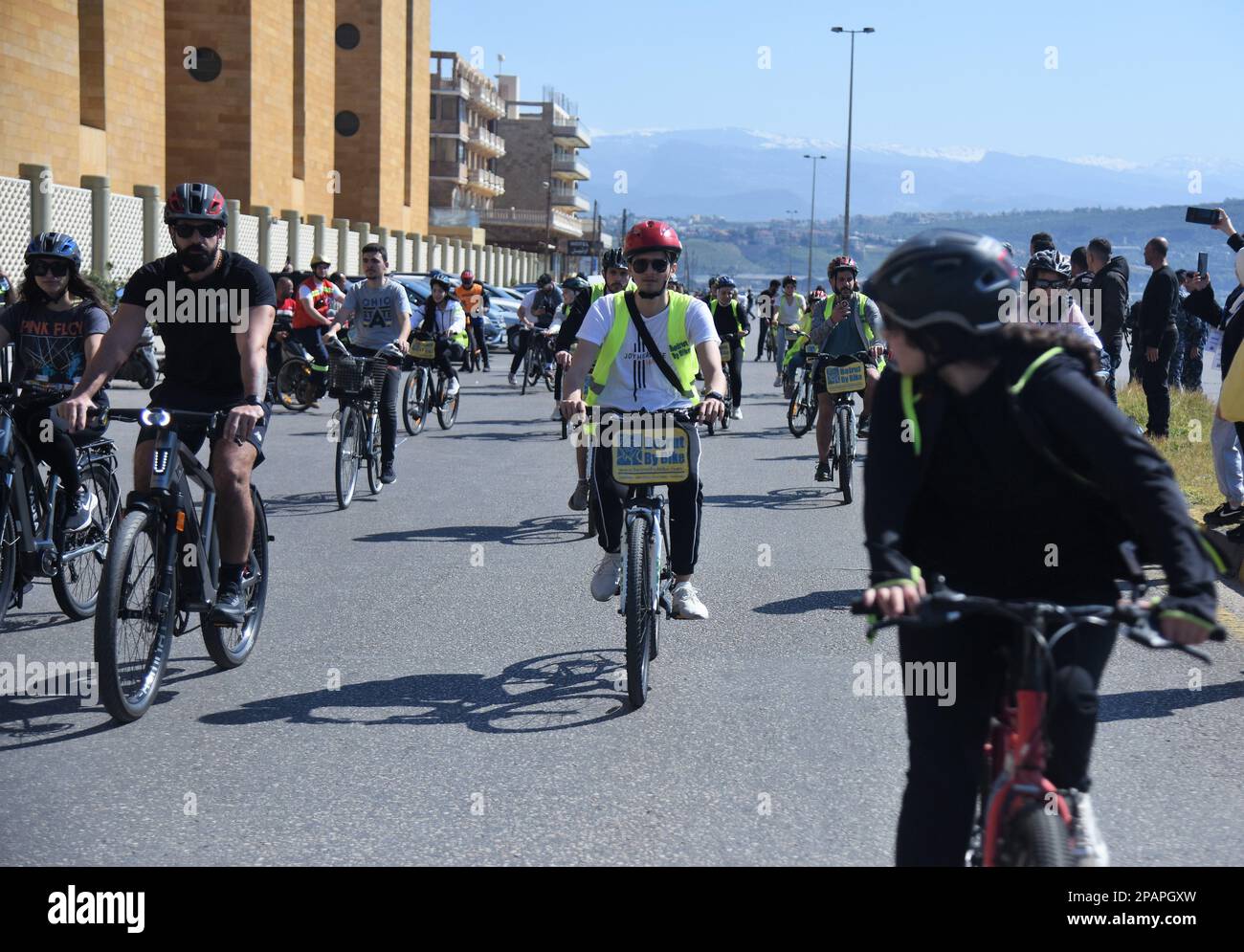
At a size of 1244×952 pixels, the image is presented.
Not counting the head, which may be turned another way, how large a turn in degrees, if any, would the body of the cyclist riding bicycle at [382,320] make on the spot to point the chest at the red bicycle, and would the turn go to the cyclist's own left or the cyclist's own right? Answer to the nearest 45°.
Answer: approximately 45° to the cyclist's own left

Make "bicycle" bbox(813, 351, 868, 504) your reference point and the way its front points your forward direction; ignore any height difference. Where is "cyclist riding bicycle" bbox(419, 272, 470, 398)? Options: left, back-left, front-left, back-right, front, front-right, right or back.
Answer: back-right

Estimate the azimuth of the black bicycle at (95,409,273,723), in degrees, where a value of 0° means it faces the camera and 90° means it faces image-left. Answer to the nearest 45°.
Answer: approximately 45°

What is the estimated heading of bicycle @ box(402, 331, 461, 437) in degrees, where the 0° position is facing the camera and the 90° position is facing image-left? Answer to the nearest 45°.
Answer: approximately 45°

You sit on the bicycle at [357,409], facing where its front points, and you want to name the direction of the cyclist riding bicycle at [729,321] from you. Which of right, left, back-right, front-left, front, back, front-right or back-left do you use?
back

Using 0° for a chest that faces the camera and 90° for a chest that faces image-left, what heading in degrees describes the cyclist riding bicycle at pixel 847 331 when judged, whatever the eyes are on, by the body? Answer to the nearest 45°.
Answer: approximately 0°

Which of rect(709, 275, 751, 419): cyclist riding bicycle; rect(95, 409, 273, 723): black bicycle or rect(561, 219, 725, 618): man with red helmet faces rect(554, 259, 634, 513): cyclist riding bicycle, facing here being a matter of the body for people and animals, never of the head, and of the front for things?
rect(709, 275, 751, 419): cyclist riding bicycle

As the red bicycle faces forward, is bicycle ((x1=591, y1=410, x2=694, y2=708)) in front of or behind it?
behind

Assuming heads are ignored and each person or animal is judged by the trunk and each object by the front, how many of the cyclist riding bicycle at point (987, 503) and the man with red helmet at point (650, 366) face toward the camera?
2

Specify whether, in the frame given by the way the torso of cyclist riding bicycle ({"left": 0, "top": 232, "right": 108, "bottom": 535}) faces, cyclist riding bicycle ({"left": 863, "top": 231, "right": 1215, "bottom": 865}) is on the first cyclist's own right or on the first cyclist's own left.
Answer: on the first cyclist's own left

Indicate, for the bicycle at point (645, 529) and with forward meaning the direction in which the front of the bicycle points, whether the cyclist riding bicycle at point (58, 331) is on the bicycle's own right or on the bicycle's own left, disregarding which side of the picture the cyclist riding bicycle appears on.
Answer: on the bicycle's own right

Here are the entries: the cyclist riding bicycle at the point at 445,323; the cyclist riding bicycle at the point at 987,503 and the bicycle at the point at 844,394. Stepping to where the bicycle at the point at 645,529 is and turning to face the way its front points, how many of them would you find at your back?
2

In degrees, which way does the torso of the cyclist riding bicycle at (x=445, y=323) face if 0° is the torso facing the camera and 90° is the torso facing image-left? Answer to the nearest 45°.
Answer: approximately 45°
